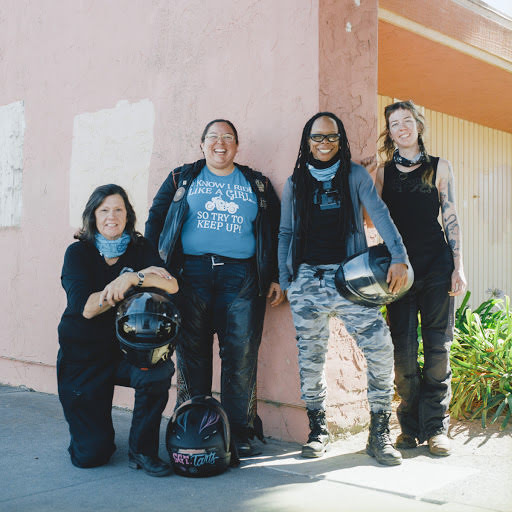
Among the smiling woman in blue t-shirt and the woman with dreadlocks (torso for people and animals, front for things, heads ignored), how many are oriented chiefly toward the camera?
2

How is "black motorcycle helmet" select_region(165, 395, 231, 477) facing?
away from the camera

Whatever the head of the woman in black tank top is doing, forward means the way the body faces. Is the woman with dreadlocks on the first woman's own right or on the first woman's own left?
on the first woman's own right

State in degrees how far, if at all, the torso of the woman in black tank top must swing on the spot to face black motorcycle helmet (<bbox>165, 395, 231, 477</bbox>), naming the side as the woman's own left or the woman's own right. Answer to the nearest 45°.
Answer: approximately 45° to the woman's own right

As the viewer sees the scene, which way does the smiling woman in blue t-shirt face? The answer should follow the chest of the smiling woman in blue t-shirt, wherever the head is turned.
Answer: toward the camera

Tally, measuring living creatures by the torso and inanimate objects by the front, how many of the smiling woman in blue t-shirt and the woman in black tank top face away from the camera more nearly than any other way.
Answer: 0

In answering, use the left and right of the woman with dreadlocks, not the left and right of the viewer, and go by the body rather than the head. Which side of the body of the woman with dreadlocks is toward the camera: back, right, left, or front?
front

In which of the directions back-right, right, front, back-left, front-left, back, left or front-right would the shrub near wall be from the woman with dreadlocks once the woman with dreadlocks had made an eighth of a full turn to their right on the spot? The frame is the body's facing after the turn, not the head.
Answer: back
